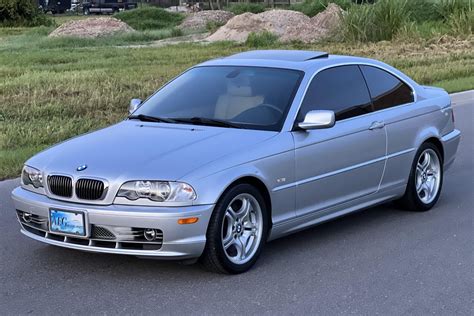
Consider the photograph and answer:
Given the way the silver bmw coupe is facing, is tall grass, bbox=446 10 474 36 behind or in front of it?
behind

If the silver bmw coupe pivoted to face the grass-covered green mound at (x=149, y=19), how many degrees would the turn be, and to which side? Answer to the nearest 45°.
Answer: approximately 135° to its right

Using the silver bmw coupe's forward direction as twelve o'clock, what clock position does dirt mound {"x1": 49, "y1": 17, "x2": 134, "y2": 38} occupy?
The dirt mound is roughly at 4 o'clock from the silver bmw coupe.

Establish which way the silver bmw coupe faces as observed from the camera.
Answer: facing the viewer and to the left of the viewer

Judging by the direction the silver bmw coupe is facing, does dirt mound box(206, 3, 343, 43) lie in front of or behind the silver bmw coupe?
behind

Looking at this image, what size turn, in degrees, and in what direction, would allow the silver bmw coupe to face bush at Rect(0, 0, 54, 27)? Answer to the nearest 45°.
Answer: approximately 135° to its right

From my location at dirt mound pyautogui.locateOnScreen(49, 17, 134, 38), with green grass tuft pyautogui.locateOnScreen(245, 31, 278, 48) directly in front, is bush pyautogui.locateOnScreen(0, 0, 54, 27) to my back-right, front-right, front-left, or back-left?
back-left

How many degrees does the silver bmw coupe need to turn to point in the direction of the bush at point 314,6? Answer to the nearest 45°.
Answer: approximately 135° to its right

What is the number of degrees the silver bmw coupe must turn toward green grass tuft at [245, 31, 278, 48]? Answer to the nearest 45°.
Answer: approximately 135° to its right
